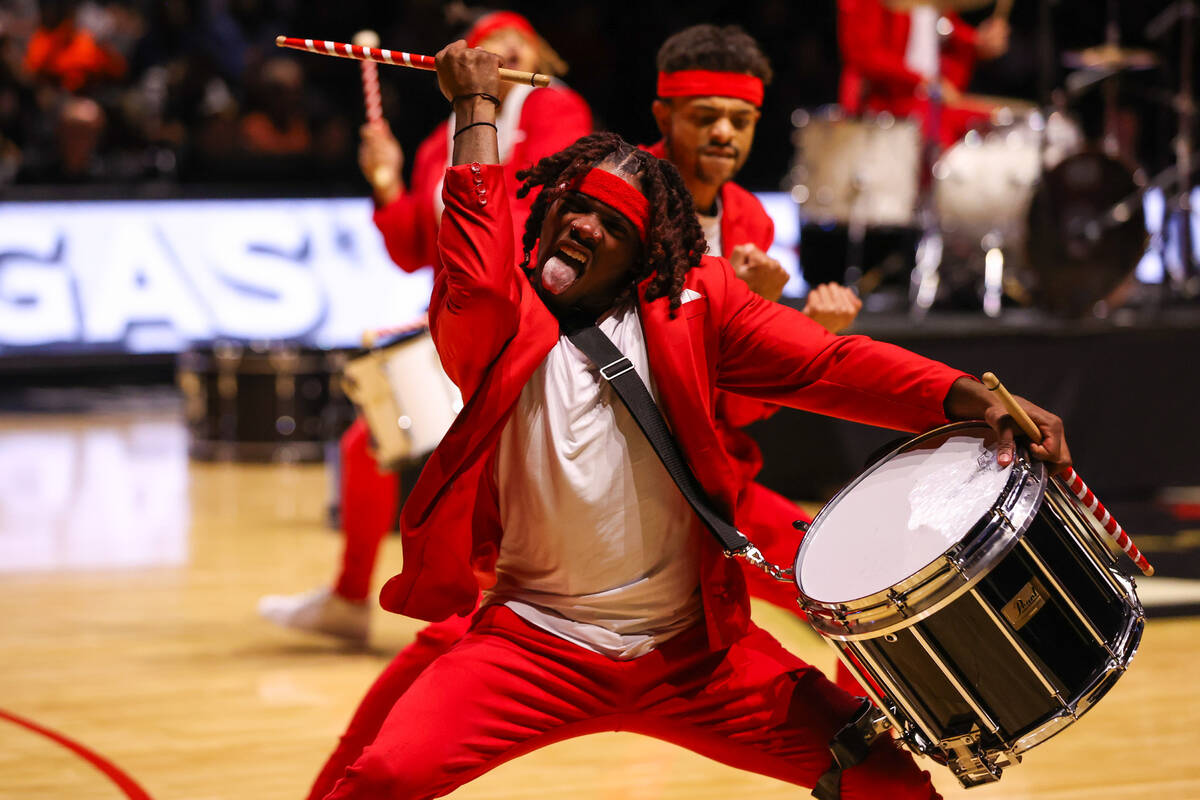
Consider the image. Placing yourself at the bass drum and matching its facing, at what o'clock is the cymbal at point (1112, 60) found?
The cymbal is roughly at 6 o'clock from the bass drum.

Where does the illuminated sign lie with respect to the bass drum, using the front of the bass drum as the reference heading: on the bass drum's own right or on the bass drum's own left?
on the bass drum's own right

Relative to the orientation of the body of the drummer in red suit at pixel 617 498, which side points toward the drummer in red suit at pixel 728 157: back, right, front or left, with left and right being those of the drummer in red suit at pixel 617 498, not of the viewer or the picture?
back

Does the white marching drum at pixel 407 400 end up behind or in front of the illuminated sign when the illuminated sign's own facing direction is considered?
in front

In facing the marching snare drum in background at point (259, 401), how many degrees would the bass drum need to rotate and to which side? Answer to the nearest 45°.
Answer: approximately 90° to its right

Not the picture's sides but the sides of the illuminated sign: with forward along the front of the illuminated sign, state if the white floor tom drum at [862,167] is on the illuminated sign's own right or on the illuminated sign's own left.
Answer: on the illuminated sign's own left

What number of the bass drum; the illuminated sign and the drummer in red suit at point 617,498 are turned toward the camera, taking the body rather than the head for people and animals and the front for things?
3

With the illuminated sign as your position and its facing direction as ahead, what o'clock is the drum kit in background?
The drum kit in background is roughly at 10 o'clock from the illuminated sign.

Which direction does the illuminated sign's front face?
toward the camera

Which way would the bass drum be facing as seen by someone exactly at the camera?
facing the viewer

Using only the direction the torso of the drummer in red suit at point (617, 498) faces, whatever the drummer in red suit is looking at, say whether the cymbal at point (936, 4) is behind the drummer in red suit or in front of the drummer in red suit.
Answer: behind

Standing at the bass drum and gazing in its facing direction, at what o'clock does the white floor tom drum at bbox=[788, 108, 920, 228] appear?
The white floor tom drum is roughly at 4 o'clock from the bass drum.

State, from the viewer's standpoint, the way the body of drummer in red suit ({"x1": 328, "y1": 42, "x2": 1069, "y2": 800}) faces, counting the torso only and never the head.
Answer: toward the camera
